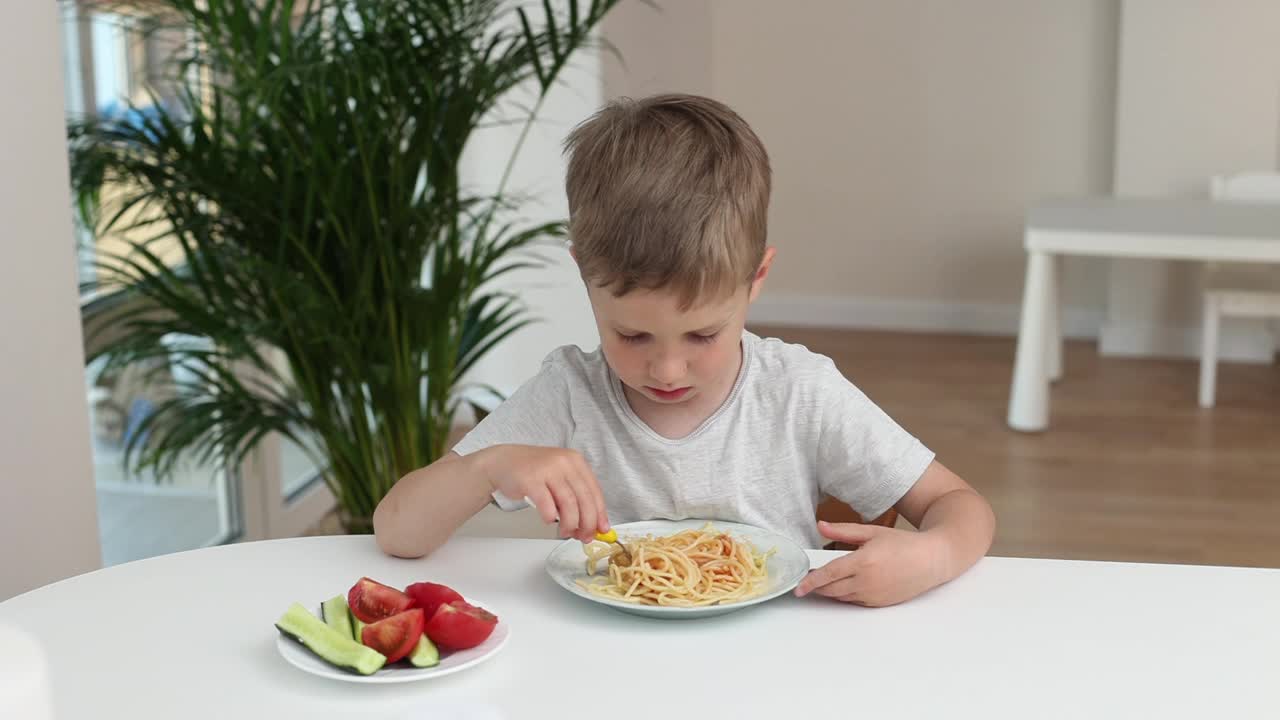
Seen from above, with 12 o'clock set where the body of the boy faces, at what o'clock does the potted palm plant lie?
The potted palm plant is roughly at 5 o'clock from the boy.

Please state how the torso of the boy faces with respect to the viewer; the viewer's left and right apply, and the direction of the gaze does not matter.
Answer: facing the viewer
